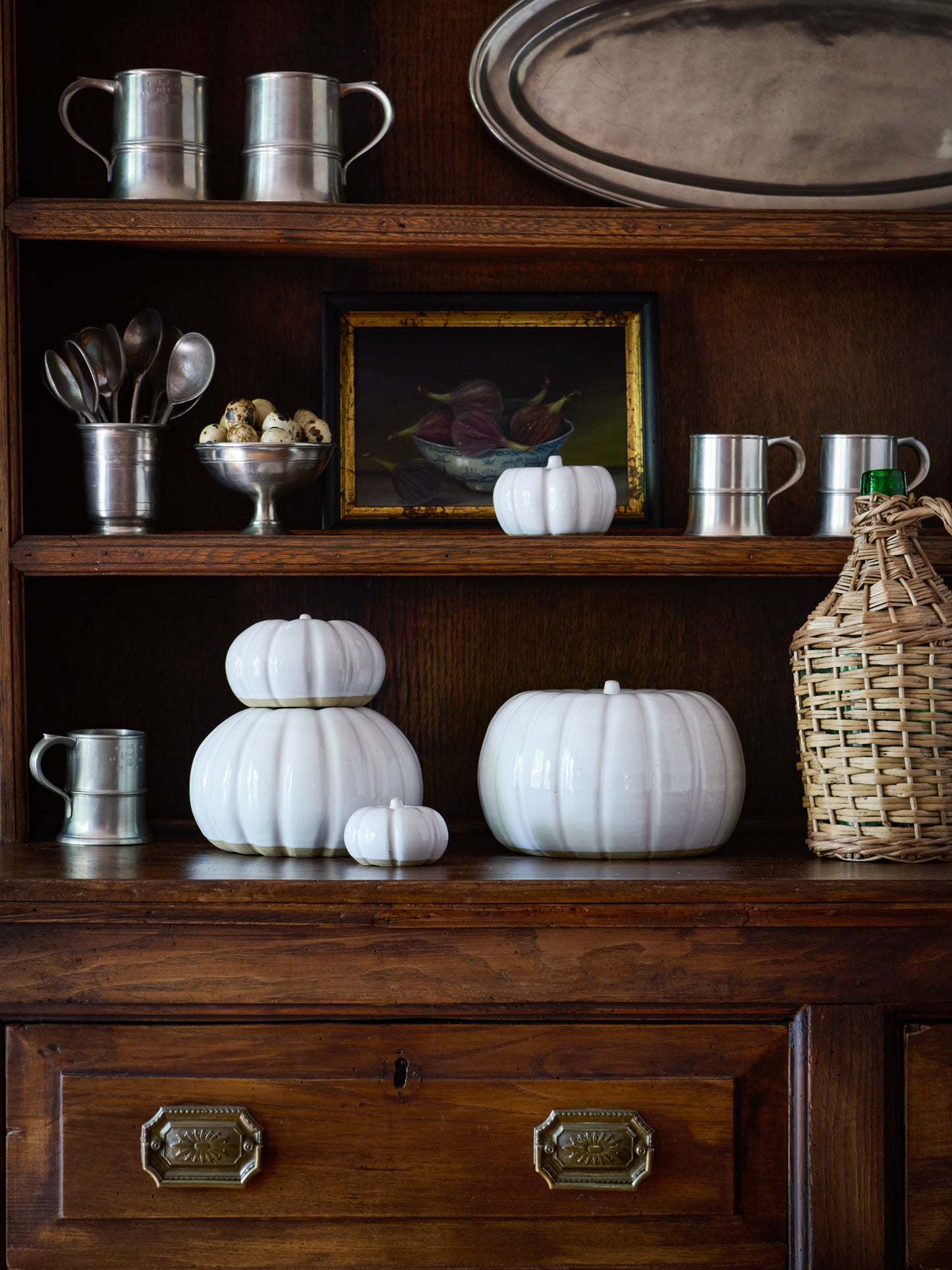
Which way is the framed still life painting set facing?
toward the camera

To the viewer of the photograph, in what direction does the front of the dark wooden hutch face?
facing the viewer
